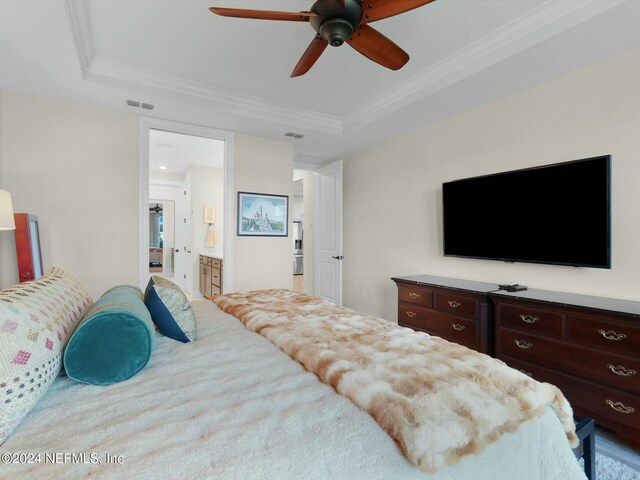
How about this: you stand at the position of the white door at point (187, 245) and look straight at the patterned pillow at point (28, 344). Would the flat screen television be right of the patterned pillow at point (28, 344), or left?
left

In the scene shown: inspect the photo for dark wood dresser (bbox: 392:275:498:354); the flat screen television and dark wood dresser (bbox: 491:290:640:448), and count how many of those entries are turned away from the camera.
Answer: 0

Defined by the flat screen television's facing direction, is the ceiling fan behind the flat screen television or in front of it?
in front

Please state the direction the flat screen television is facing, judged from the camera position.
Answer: facing the viewer and to the left of the viewer

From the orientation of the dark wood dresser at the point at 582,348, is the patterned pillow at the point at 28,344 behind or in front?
in front

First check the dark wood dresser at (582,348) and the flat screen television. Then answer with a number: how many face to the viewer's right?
0

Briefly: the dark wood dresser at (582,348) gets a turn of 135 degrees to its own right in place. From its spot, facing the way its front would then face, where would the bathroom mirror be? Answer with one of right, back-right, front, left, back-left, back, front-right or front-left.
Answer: left

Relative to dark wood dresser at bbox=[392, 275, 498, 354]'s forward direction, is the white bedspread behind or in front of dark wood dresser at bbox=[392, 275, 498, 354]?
in front

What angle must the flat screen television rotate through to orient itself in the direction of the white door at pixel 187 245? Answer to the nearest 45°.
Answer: approximately 45° to its right

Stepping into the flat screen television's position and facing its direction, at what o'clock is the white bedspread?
The white bedspread is roughly at 11 o'clock from the flat screen television.
